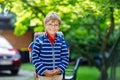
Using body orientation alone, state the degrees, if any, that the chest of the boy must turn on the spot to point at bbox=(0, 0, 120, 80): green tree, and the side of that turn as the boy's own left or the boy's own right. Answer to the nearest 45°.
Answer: approximately 180°

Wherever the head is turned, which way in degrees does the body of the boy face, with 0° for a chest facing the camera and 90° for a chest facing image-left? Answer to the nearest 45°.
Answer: approximately 0°

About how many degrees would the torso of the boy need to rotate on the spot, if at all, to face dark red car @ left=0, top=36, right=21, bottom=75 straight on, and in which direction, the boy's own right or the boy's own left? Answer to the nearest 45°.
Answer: approximately 180°
